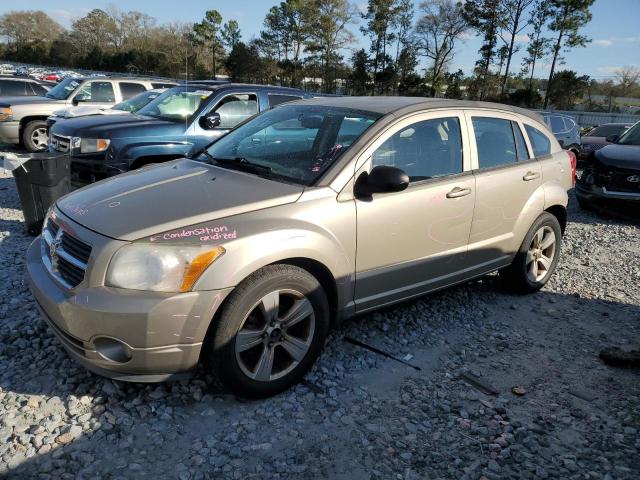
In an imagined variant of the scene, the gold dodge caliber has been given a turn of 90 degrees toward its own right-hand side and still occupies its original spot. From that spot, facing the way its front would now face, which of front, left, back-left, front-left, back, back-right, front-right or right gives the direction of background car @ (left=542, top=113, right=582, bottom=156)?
right

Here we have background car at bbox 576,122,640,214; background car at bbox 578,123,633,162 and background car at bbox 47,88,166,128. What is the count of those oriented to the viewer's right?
0

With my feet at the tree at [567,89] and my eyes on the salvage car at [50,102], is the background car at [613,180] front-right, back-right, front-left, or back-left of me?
front-left

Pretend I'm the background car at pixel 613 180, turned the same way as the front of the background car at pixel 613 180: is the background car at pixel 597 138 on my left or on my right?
on my right

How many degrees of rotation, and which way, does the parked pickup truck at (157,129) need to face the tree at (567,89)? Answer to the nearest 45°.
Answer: approximately 180°

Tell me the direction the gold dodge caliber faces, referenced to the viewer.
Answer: facing the viewer and to the left of the viewer

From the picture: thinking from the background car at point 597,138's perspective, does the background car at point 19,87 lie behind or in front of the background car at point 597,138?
in front

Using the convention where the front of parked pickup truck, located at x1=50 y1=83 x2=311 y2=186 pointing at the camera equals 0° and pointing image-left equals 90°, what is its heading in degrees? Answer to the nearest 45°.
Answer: approximately 45°

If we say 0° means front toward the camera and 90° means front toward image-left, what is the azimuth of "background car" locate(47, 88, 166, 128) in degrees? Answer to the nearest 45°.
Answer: approximately 45°

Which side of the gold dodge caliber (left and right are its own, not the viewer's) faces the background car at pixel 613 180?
back
